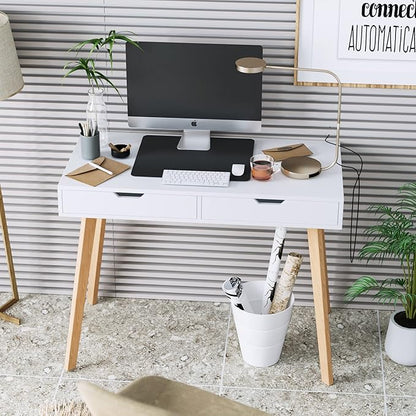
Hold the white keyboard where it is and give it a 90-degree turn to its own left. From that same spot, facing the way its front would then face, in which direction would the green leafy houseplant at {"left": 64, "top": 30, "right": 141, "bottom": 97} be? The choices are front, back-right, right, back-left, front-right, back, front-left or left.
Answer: back-left

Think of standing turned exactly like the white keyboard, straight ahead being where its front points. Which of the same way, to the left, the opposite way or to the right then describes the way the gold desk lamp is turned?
to the right

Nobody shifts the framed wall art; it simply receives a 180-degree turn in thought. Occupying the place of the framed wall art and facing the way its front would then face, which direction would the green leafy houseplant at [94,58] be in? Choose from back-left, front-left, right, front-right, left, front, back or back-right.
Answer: left

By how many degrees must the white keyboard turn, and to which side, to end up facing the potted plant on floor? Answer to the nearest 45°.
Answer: approximately 90° to its left

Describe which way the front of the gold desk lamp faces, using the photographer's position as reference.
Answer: facing to the left of the viewer

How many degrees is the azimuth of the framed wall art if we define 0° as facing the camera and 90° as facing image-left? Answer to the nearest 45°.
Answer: approximately 0°

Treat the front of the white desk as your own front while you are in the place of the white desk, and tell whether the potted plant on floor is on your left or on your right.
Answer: on your left
